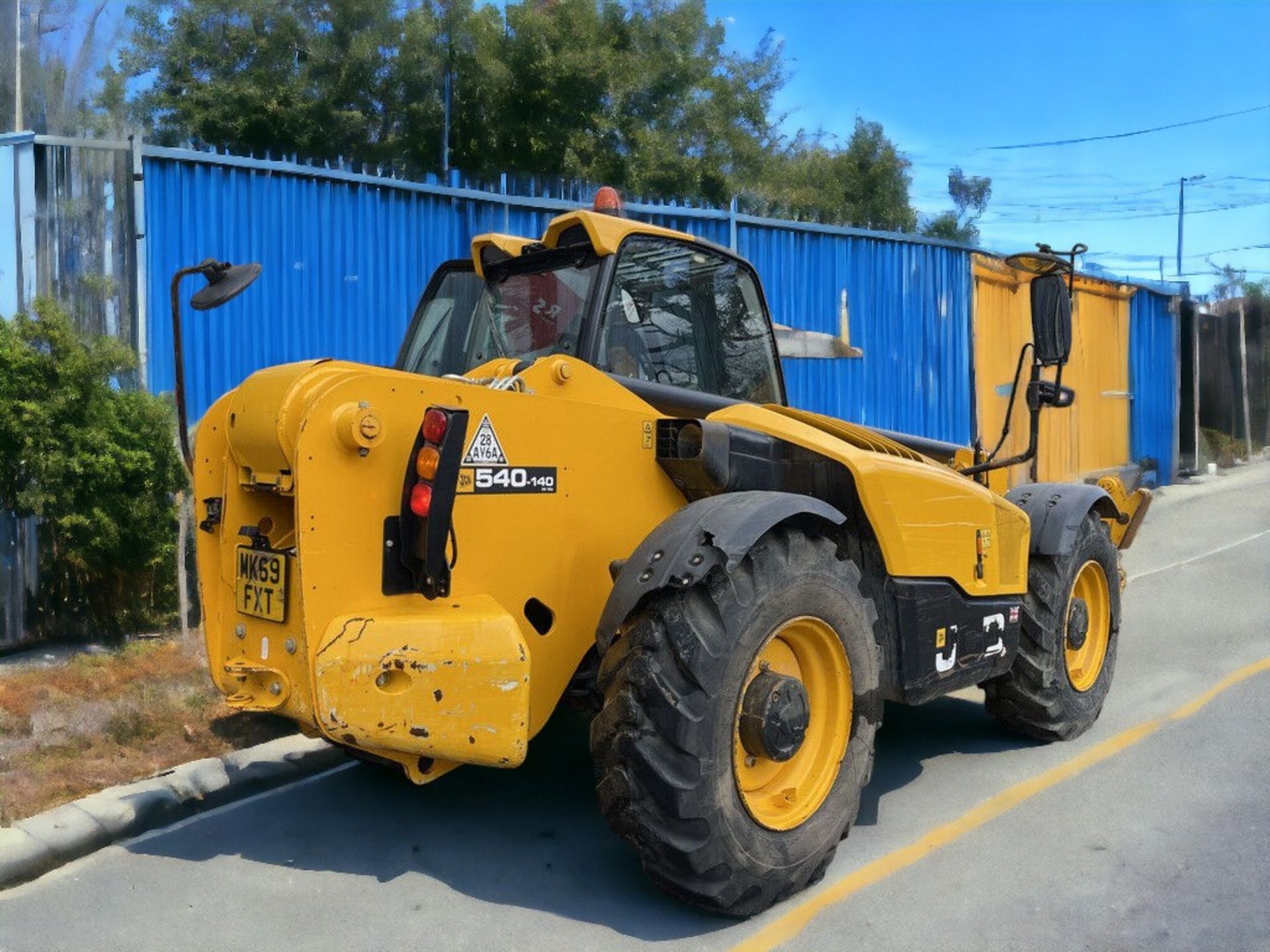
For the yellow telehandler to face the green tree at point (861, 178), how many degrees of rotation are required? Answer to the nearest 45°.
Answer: approximately 45° to its left

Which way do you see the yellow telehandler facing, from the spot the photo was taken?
facing away from the viewer and to the right of the viewer

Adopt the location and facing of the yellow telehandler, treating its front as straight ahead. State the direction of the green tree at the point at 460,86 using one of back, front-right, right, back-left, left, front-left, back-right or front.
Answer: front-left

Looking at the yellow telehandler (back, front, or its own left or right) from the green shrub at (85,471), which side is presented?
left

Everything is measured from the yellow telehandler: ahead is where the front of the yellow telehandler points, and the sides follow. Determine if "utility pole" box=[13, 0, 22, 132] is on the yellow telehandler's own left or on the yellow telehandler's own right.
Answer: on the yellow telehandler's own left

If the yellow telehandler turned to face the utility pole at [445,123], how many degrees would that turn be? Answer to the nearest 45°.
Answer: approximately 45° to its left
